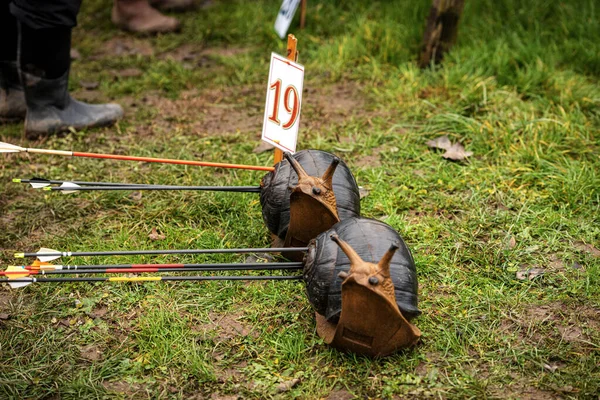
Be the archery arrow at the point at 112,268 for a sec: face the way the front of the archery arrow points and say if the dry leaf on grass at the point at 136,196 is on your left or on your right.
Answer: on your left

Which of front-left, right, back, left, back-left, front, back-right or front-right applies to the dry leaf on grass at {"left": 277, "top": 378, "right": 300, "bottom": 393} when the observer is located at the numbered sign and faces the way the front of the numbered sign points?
front-left

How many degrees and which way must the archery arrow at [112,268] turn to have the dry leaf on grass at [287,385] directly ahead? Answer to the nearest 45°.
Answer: approximately 45° to its right

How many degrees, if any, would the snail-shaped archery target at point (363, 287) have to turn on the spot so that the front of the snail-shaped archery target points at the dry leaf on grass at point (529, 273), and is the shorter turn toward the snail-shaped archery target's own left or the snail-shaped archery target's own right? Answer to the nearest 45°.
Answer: approximately 135° to the snail-shaped archery target's own left

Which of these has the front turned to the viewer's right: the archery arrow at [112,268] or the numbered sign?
the archery arrow

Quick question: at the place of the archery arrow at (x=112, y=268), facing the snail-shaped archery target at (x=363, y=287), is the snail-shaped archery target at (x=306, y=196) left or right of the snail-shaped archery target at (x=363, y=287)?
left

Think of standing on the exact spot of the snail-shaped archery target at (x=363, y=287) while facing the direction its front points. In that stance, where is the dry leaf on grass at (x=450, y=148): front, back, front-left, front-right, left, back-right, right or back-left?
back

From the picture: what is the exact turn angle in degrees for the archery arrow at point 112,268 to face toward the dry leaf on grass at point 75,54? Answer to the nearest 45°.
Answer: approximately 90° to its left

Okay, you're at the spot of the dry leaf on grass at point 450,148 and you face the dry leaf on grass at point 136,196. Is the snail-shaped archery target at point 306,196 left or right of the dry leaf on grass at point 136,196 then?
left

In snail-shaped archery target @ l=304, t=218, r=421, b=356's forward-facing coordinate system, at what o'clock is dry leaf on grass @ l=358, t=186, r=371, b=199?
The dry leaf on grass is roughly at 6 o'clock from the snail-shaped archery target.

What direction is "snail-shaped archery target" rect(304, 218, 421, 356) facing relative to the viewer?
toward the camera

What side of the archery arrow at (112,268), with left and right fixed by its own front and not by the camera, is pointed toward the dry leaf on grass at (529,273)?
front

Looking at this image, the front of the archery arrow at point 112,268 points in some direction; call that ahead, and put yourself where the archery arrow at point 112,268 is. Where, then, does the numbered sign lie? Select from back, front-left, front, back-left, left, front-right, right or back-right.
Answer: front-left

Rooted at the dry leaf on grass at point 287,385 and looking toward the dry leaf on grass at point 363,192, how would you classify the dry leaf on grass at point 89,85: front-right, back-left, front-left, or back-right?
front-left

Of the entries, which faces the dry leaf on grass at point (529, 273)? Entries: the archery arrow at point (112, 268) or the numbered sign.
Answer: the archery arrow

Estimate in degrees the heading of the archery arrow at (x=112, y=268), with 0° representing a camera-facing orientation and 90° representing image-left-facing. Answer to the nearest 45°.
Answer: approximately 270°
